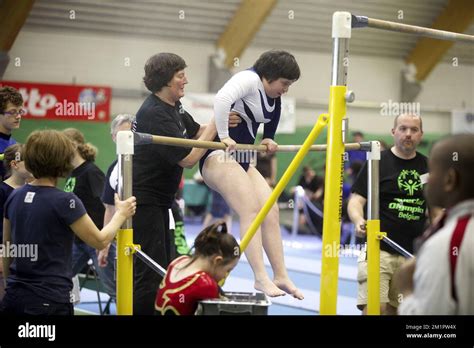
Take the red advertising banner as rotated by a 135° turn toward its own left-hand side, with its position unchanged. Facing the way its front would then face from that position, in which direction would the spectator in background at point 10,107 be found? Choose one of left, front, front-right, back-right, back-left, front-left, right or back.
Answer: back-right

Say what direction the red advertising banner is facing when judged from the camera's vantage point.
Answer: facing the viewer

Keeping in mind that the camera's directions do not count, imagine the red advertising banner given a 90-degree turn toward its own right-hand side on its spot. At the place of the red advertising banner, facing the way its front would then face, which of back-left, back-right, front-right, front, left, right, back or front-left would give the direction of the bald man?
back-left

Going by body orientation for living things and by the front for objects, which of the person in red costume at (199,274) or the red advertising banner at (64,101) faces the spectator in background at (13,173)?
the red advertising banner

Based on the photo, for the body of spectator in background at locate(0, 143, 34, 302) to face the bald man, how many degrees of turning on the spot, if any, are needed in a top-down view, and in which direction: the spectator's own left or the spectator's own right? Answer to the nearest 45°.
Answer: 0° — they already face them

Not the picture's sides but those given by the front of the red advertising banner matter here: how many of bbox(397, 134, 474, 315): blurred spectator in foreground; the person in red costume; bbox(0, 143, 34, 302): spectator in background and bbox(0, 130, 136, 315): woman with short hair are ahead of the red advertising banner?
4

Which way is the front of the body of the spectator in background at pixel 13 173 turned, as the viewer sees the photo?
to the viewer's right

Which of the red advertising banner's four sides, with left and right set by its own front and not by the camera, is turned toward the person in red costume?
front
